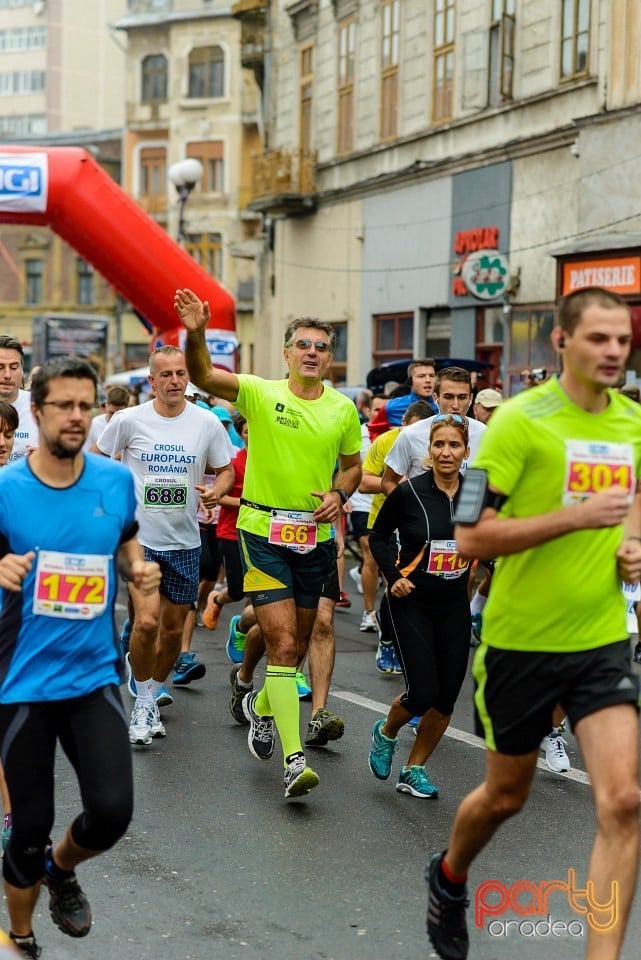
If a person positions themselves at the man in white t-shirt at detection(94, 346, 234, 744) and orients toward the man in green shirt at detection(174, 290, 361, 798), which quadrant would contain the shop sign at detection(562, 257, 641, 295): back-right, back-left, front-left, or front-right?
back-left

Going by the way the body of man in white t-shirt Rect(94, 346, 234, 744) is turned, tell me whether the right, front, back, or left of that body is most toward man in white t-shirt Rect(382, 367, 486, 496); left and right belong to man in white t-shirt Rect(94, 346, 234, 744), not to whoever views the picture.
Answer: left

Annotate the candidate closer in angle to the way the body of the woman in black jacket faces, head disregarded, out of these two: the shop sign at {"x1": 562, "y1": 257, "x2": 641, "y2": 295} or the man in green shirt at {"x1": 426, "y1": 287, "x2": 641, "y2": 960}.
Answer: the man in green shirt

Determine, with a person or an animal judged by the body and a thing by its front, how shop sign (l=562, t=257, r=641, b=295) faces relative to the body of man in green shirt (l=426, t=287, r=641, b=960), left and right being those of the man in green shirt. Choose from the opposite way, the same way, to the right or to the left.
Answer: to the right

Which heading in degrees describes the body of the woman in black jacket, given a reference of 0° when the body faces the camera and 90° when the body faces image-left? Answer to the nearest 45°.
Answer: approximately 315°

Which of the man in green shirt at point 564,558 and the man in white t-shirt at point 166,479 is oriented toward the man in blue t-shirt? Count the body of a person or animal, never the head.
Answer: the man in white t-shirt

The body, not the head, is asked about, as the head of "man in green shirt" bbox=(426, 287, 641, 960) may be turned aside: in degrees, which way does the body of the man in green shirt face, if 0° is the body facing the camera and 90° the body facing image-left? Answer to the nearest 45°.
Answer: approximately 315°

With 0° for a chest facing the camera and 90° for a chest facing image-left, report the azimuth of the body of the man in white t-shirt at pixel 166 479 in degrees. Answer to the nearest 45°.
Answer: approximately 0°
